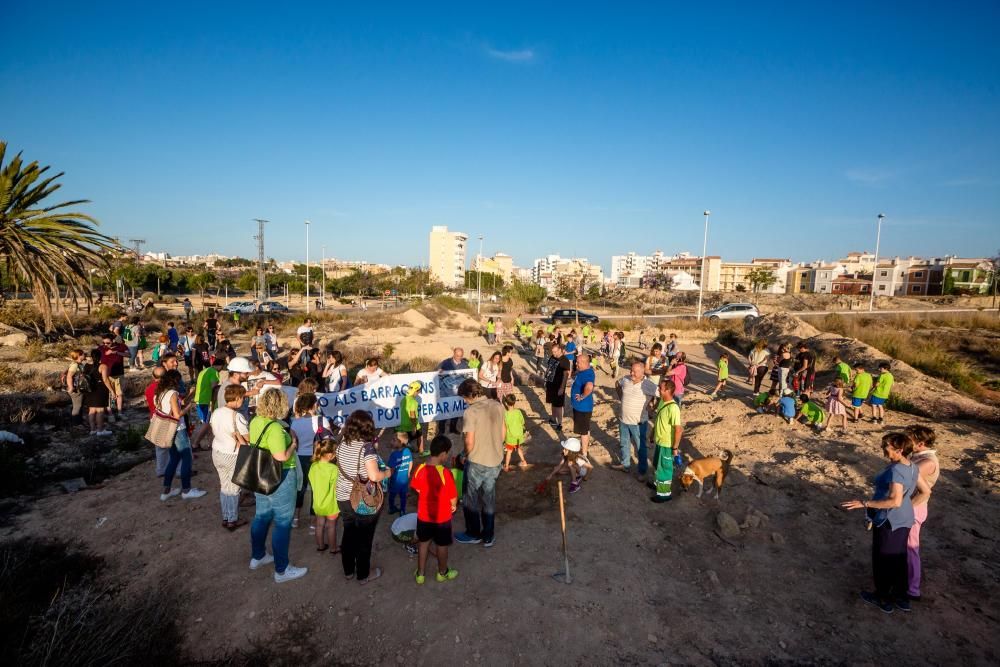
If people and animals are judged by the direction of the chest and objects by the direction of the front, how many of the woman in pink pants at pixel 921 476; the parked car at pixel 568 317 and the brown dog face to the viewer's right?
1

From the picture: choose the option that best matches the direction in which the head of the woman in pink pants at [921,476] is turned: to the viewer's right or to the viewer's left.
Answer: to the viewer's left

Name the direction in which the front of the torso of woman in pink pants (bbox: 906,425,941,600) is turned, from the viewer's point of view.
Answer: to the viewer's left

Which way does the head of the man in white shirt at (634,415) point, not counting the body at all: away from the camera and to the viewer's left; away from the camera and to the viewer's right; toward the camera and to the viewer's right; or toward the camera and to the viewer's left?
toward the camera and to the viewer's left

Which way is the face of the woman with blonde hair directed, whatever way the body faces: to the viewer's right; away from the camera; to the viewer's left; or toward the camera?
away from the camera

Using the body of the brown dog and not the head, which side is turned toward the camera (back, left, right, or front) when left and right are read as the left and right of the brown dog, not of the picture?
left

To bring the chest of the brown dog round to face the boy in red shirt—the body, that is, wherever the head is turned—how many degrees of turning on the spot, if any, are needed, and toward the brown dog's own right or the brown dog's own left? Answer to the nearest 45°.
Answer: approximately 45° to the brown dog's own left

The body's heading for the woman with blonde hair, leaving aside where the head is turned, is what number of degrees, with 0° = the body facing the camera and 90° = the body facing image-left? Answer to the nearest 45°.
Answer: approximately 225°

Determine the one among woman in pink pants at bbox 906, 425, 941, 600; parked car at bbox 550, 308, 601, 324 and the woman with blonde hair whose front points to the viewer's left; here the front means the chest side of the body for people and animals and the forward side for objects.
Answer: the woman in pink pants

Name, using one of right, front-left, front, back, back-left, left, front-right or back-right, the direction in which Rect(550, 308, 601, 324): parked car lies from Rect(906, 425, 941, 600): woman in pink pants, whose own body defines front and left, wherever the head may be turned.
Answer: front-right

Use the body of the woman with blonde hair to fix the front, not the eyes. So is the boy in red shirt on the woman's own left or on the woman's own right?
on the woman's own right

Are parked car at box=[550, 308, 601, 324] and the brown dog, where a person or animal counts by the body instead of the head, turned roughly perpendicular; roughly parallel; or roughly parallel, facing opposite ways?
roughly parallel, facing opposite ways

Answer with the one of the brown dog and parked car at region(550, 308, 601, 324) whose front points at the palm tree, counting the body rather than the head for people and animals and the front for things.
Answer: the brown dog

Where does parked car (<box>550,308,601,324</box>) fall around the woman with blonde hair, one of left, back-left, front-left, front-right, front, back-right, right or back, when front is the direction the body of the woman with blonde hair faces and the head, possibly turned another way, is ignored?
front
